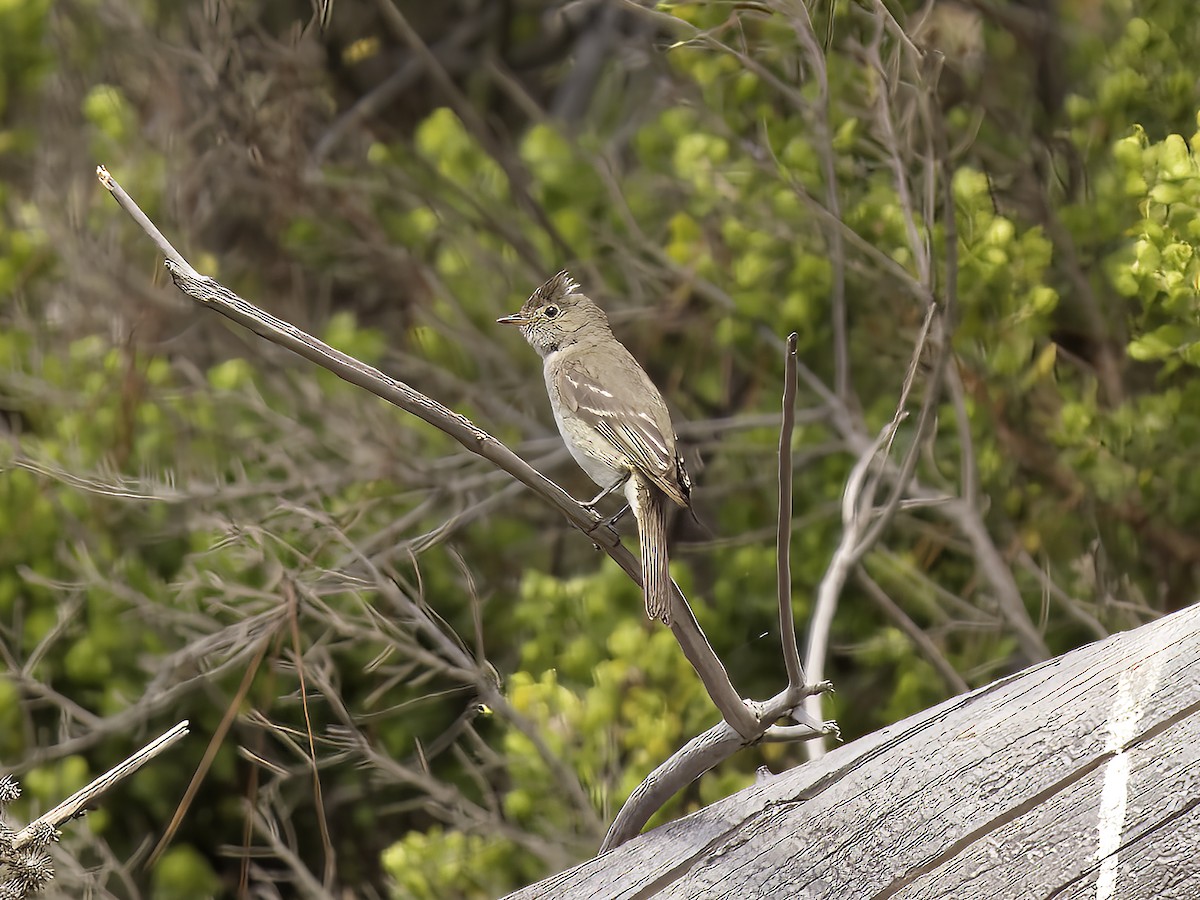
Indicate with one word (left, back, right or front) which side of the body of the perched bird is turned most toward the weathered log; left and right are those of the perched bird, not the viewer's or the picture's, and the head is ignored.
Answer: back

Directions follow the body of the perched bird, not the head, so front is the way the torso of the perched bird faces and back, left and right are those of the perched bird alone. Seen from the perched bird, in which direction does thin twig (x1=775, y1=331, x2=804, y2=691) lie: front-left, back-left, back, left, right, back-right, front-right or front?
back-right

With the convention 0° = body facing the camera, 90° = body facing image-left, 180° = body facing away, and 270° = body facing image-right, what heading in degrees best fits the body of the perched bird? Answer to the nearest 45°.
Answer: approximately 90°

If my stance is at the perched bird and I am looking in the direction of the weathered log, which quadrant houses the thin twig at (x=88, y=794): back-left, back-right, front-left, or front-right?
back-right

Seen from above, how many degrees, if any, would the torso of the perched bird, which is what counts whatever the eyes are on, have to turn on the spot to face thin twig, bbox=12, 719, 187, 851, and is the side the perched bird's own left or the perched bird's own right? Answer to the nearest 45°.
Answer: approximately 45° to the perched bird's own left

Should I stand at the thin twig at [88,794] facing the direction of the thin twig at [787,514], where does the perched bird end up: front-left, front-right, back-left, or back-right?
front-left
